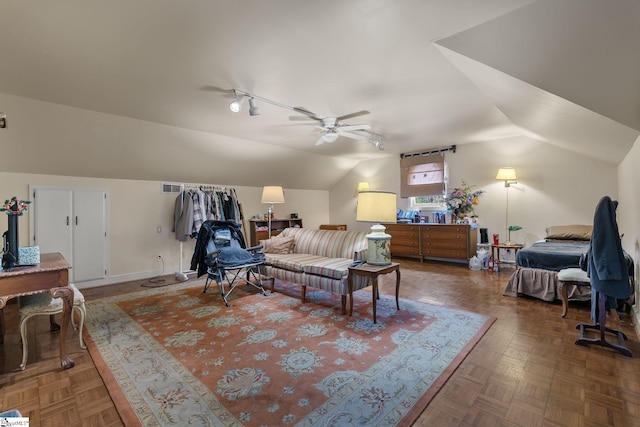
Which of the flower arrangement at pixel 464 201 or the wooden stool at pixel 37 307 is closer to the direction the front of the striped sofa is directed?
the wooden stool

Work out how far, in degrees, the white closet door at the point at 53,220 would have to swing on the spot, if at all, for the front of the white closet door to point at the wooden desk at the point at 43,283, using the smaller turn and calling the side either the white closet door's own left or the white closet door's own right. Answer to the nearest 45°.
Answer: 0° — it already faces it

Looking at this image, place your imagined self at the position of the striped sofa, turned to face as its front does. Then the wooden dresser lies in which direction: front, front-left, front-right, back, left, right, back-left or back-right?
back

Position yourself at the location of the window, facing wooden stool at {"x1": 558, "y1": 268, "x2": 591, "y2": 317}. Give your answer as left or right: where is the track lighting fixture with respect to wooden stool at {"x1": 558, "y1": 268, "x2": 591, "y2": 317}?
right

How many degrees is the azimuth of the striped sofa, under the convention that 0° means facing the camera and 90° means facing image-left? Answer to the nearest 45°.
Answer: approximately 45°

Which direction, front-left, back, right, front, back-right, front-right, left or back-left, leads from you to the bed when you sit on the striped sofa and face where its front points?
back-left

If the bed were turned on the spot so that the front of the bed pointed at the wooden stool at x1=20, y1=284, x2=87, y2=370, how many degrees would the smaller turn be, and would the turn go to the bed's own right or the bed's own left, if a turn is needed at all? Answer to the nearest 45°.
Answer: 0° — it already faces it

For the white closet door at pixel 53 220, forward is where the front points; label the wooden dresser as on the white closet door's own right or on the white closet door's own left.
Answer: on the white closet door's own left

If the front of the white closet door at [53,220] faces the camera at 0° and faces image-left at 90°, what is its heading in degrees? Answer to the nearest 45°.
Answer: approximately 0°

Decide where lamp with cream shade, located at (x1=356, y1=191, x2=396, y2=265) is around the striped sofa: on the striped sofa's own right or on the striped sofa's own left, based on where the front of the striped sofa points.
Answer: on the striped sofa's own left

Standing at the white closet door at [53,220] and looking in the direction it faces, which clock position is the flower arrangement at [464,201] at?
The flower arrangement is roughly at 10 o'clock from the white closet door.

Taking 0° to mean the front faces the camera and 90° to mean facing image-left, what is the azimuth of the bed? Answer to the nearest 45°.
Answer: approximately 45°
